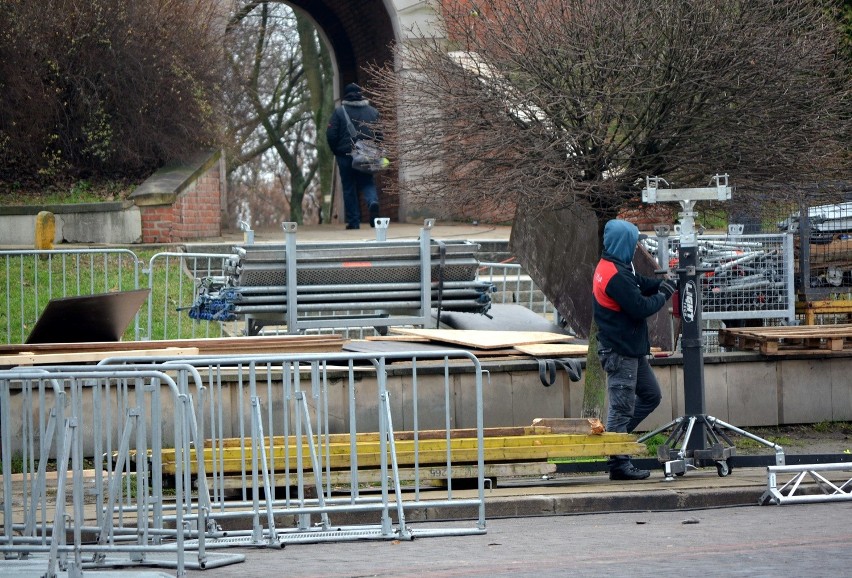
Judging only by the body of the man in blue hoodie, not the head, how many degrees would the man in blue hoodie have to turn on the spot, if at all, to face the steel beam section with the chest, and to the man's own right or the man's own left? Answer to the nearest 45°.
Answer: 0° — they already face it

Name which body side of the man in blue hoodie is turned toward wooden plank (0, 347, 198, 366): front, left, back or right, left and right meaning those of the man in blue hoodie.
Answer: back

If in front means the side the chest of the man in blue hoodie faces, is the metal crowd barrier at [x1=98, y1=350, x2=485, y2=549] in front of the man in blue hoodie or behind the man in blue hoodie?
behind

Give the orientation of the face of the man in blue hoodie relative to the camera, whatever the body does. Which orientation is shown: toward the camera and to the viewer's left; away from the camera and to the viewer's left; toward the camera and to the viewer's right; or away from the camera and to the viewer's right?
away from the camera and to the viewer's right

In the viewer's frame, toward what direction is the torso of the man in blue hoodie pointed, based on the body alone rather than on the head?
to the viewer's right

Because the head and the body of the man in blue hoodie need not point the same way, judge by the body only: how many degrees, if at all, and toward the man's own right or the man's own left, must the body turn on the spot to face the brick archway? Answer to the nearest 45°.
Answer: approximately 90° to the man's own left

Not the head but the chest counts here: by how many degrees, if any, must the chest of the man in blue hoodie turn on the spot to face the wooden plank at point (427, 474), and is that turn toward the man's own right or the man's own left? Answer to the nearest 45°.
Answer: approximately 135° to the man's own right

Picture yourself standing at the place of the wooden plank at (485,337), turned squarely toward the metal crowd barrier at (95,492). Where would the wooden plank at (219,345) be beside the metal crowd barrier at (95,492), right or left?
right

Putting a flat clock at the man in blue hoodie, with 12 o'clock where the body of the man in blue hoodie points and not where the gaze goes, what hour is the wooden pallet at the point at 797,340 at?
The wooden pallet is roughly at 10 o'clock from the man in blue hoodie.

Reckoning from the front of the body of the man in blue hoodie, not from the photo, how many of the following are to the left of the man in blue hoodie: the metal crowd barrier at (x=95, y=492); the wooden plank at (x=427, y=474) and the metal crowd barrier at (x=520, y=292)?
1

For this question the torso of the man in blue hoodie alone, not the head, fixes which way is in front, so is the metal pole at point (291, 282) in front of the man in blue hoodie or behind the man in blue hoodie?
behind
